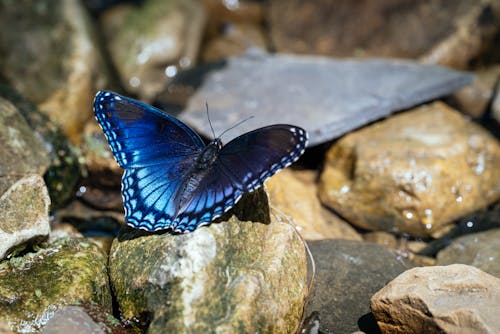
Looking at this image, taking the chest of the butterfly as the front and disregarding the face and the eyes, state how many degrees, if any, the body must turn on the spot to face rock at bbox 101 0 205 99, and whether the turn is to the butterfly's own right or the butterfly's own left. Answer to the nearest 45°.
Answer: approximately 45° to the butterfly's own left

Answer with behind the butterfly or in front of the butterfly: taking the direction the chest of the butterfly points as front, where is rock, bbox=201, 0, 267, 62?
in front

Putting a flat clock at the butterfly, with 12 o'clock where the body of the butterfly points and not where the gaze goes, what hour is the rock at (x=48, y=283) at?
The rock is roughly at 7 o'clock from the butterfly.

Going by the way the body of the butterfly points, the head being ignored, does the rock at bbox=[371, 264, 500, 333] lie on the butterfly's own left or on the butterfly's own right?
on the butterfly's own right

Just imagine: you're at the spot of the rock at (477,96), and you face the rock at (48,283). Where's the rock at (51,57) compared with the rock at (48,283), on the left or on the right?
right

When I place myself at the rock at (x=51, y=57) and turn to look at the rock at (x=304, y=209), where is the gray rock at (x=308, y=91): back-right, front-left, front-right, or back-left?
front-left

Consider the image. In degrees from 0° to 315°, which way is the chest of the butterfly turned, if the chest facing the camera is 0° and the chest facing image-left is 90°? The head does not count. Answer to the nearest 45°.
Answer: approximately 225°

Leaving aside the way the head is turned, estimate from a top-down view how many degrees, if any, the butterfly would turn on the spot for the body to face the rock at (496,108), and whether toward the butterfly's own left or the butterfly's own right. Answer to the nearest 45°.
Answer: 0° — it already faces it

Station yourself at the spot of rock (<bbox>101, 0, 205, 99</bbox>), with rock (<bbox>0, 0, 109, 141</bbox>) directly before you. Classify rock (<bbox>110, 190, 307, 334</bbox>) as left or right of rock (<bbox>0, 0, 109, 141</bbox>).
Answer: left

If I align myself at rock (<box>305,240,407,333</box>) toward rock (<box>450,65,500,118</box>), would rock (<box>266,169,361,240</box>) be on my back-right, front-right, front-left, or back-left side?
front-left

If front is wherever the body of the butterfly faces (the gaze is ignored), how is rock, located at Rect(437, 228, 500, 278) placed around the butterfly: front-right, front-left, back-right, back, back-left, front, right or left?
front-right

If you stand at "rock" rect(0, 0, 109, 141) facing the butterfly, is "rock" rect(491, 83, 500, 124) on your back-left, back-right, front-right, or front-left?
front-left

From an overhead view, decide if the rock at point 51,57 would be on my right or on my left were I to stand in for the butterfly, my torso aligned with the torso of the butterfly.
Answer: on my left

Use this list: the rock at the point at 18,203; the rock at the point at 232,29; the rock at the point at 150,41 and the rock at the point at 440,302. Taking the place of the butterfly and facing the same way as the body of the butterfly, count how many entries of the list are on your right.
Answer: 1
